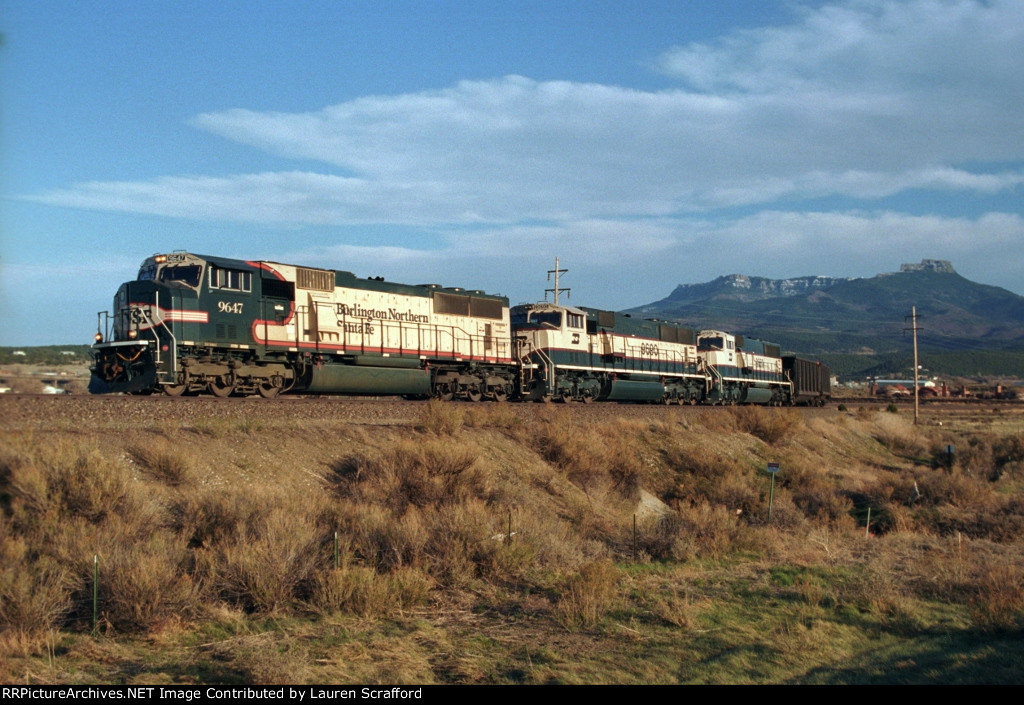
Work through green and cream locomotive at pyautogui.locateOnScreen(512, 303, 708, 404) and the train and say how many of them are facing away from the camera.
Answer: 0

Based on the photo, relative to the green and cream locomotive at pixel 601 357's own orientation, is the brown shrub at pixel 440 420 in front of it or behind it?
in front

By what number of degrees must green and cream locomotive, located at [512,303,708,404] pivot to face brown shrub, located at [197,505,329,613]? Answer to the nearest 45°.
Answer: approximately 45° to its left

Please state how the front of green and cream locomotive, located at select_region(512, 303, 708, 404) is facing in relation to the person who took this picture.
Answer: facing the viewer and to the left of the viewer

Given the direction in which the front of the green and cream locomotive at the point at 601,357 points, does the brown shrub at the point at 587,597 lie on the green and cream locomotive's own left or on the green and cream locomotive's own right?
on the green and cream locomotive's own left

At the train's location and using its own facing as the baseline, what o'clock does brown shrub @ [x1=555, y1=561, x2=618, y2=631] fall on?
The brown shrub is roughly at 10 o'clock from the train.

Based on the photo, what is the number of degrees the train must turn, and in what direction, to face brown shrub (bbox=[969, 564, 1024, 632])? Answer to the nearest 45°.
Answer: approximately 90° to its left

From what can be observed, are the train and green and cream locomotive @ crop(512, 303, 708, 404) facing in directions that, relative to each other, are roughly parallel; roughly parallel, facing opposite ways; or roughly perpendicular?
roughly parallel

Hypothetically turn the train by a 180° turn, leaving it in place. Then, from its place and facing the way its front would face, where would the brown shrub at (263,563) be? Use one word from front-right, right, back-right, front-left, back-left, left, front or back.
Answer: back-right
